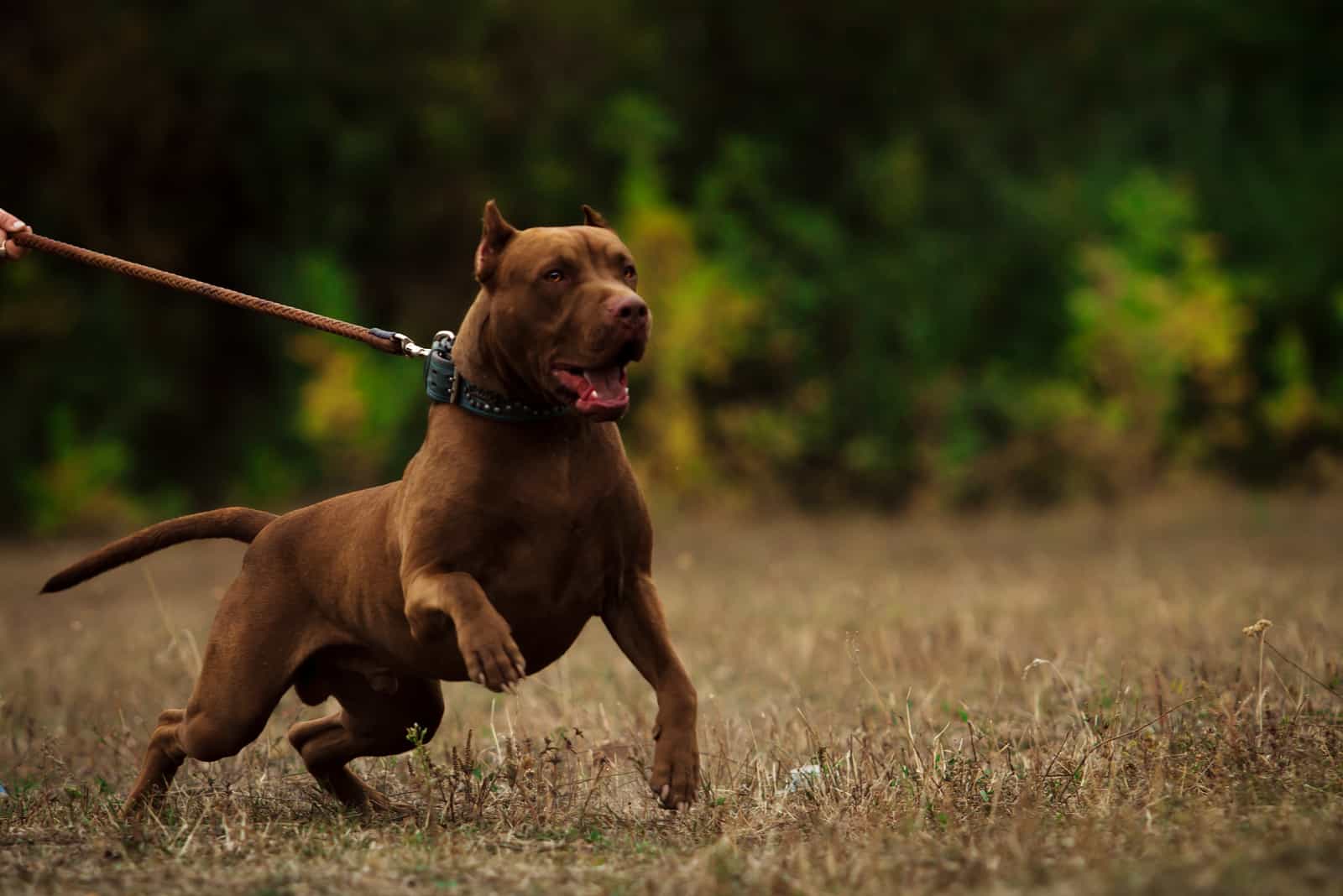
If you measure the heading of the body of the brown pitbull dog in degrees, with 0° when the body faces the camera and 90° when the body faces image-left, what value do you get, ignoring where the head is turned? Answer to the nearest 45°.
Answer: approximately 315°
